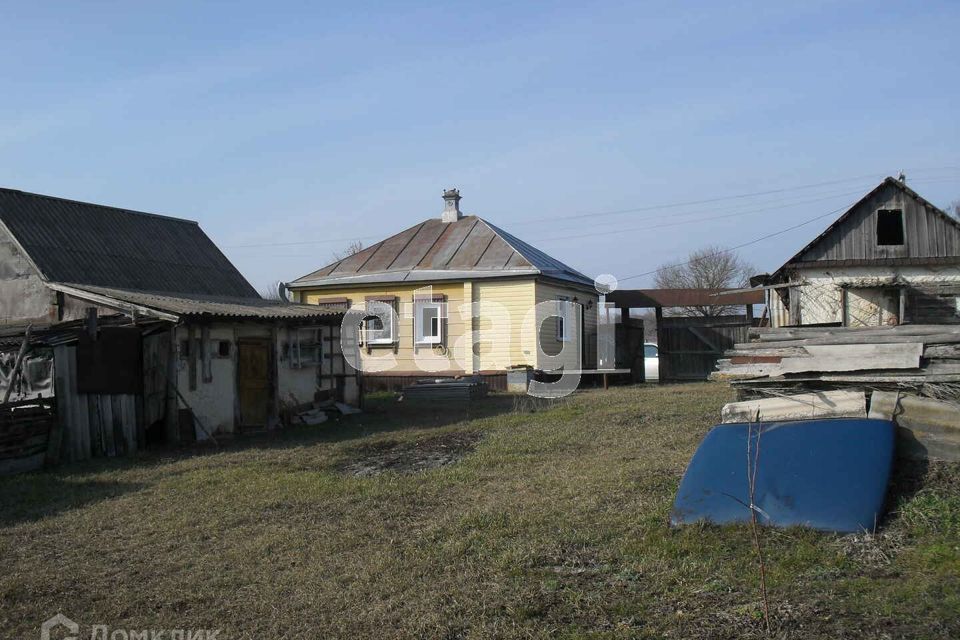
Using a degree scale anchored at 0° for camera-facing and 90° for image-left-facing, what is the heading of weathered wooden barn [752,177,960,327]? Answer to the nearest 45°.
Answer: approximately 0°

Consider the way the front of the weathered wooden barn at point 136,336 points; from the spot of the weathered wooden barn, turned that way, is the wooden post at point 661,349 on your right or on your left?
on your left

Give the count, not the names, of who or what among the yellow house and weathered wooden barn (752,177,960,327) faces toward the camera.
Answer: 2

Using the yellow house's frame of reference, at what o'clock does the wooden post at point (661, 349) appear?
The wooden post is roughly at 9 o'clock from the yellow house.

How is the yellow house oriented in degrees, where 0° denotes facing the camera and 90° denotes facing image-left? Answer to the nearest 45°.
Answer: approximately 0°

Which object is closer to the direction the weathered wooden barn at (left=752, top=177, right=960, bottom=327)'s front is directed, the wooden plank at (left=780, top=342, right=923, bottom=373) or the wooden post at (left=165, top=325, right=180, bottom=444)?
the wooden plank
